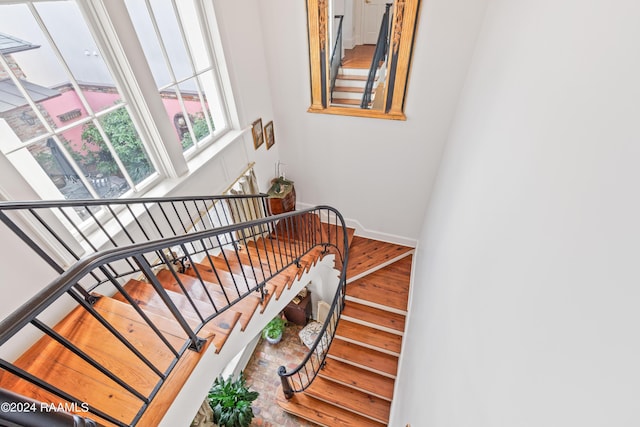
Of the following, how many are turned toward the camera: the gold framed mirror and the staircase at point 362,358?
2

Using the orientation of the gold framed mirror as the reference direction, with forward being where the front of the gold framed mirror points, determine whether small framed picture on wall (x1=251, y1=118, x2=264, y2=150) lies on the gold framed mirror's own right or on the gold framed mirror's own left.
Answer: on the gold framed mirror's own right

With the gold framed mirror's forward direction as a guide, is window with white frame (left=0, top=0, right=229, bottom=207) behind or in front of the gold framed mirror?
in front

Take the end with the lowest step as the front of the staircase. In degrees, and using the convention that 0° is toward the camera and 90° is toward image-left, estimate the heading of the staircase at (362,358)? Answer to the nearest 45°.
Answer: approximately 0°

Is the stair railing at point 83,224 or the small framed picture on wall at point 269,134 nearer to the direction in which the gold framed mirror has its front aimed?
the stair railing

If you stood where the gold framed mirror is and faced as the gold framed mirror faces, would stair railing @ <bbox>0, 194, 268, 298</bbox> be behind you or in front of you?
in front

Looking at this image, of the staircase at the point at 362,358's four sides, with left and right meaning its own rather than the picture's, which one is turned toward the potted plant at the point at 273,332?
right

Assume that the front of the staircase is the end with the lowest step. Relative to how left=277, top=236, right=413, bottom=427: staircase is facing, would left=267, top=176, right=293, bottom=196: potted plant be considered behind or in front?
behind

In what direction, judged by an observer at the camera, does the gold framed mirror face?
facing the viewer
